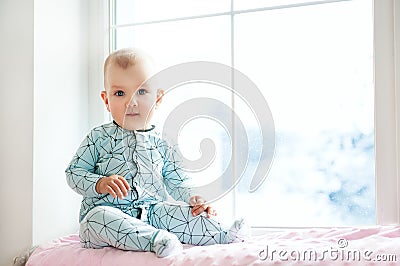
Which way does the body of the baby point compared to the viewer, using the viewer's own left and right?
facing the viewer and to the right of the viewer
